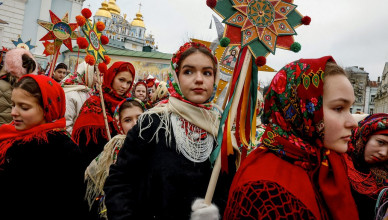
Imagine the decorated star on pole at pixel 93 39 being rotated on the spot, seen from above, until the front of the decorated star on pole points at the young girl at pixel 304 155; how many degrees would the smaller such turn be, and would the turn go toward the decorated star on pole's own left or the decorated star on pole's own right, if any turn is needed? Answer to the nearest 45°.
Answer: approximately 45° to the decorated star on pole's own left

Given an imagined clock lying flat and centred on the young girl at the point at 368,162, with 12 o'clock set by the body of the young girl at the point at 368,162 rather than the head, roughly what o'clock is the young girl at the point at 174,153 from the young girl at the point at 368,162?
the young girl at the point at 174,153 is roughly at 3 o'clock from the young girl at the point at 368,162.

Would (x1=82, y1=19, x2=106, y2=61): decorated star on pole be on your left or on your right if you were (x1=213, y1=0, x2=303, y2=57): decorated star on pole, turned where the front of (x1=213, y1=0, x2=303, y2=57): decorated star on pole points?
on your right

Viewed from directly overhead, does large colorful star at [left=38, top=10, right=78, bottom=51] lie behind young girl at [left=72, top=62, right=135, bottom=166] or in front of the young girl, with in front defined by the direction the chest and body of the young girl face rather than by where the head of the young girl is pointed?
behind

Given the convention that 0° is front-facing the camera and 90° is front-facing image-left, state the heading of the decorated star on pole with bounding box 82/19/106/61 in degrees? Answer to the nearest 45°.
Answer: approximately 45°

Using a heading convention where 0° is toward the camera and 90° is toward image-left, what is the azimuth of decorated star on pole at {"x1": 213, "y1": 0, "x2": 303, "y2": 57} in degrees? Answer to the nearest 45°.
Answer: approximately 0°

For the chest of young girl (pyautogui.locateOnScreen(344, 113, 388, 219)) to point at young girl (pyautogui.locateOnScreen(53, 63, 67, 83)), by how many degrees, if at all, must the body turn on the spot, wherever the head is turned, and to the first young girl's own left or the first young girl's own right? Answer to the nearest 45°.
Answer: approximately 135° to the first young girl's own right

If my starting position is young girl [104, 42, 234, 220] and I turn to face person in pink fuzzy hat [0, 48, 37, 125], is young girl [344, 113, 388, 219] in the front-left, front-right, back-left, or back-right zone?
back-right

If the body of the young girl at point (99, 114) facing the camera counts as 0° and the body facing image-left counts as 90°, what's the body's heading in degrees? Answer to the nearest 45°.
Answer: approximately 315°

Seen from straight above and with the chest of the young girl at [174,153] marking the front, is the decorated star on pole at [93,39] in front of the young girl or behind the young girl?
behind
